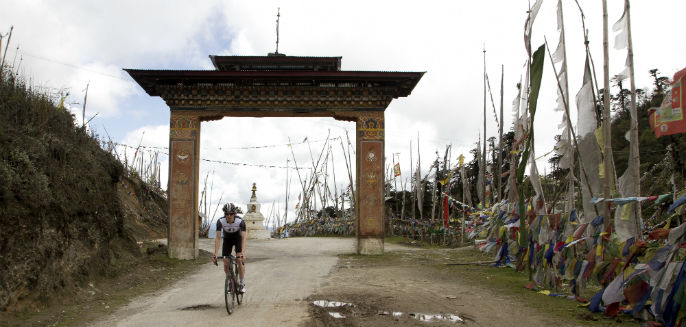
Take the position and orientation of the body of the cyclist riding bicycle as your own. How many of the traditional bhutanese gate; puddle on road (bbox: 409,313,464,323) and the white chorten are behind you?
2

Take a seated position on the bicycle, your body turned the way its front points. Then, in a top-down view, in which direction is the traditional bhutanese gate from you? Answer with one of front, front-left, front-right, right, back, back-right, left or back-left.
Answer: back

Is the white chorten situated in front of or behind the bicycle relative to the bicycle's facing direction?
behind

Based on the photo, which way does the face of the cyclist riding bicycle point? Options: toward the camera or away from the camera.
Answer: toward the camera

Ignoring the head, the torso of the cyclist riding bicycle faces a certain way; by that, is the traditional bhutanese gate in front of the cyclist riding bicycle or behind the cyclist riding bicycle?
behind

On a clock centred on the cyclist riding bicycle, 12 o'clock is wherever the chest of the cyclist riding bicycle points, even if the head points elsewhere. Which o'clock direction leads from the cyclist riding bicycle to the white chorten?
The white chorten is roughly at 6 o'clock from the cyclist riding bicycle.

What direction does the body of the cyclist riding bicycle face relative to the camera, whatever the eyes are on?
toward the camera

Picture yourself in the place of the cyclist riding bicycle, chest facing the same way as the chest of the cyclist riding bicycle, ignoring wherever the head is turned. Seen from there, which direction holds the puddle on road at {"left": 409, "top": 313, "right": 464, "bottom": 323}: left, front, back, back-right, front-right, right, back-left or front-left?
front-left

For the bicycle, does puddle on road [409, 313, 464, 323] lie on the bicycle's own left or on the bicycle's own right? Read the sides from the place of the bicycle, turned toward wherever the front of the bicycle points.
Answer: on the bicycle's own left
